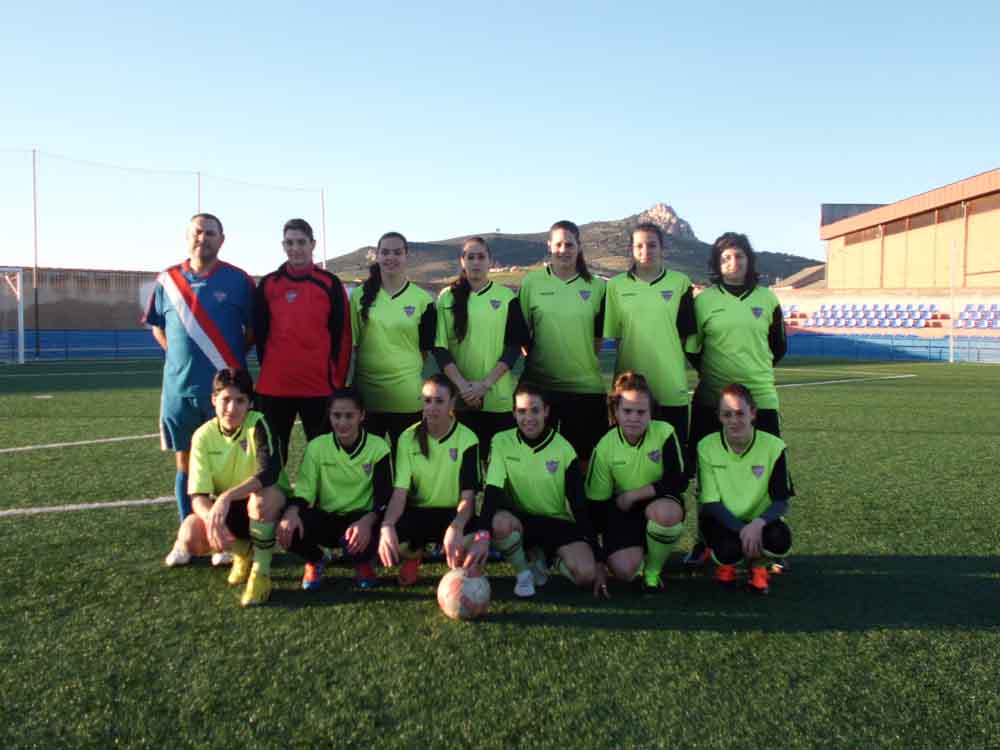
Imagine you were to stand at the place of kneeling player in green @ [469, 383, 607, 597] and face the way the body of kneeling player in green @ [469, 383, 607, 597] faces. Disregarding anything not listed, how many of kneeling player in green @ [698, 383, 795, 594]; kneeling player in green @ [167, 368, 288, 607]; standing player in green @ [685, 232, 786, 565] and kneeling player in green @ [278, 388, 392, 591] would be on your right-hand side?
2

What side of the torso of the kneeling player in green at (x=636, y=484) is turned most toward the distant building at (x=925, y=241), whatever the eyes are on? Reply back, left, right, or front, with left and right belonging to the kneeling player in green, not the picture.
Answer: back

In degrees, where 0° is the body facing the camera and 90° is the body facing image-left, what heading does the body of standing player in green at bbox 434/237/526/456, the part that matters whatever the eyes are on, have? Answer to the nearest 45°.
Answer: approximately 0°

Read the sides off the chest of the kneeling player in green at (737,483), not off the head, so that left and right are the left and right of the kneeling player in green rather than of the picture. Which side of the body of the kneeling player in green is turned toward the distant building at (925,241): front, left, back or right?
back

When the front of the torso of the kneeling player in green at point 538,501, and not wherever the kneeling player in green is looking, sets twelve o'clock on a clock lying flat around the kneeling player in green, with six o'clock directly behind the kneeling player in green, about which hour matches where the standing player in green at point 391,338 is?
The standing player in green is roughly at 4 o'clock from the kneeling player in green.

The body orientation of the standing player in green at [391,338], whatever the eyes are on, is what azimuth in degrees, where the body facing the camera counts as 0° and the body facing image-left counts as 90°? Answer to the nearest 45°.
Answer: approximately 0°
